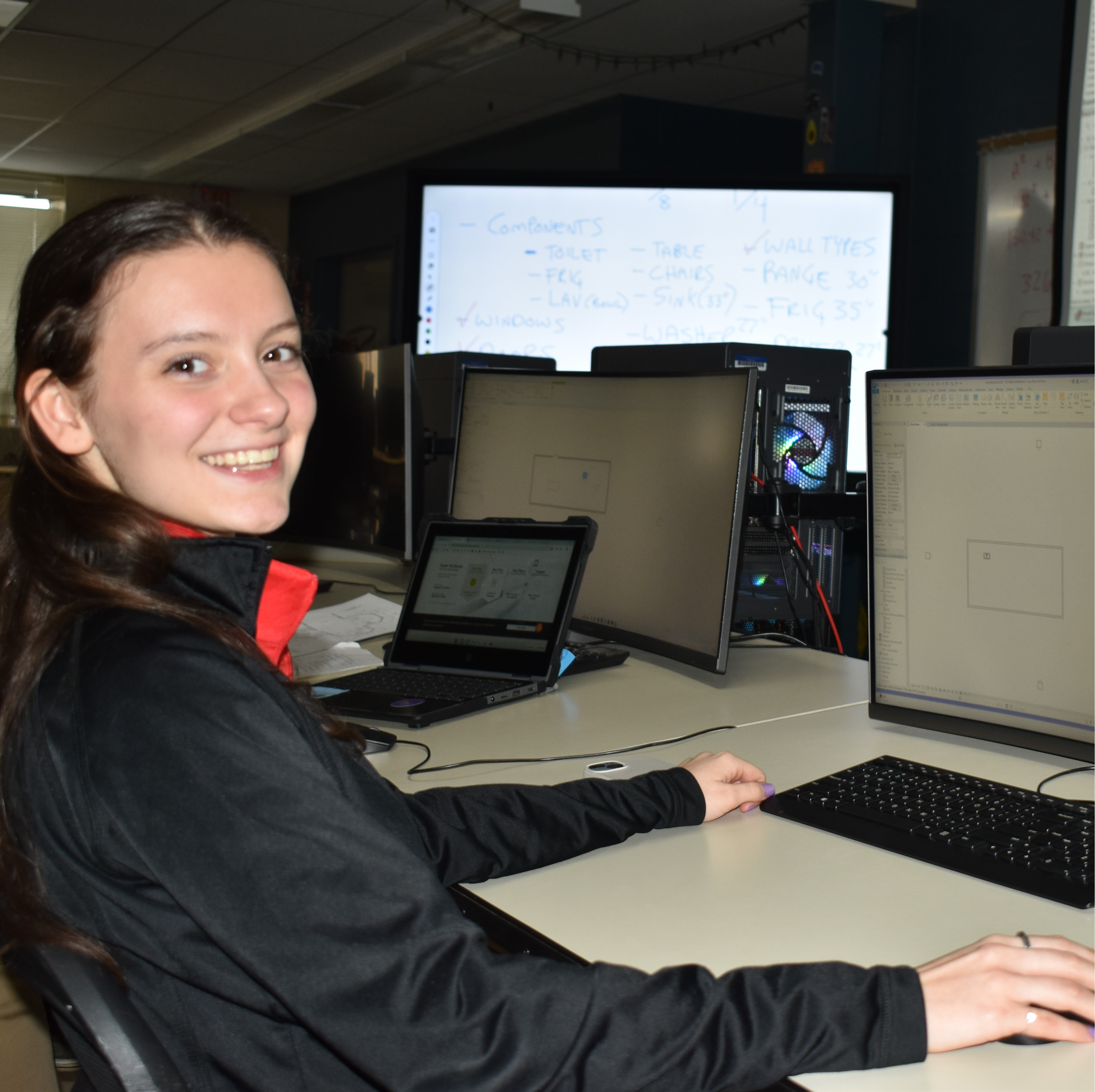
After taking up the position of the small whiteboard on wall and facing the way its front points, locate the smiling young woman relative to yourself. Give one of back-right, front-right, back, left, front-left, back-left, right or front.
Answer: front-left

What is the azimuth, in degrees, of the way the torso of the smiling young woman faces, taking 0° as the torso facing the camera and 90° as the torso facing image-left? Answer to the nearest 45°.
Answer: approximately 270°

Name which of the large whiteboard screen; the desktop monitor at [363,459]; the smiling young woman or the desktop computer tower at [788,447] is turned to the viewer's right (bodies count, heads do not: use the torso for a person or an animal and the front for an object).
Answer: the smiling young woman

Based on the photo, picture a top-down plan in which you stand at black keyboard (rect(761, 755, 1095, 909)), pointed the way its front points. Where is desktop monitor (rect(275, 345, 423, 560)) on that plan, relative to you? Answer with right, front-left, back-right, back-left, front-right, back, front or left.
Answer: right

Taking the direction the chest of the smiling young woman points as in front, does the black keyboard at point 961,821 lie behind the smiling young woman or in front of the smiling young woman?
in front

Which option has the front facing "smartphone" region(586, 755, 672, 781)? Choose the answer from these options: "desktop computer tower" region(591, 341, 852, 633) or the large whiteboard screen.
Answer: the large whiteboard screen

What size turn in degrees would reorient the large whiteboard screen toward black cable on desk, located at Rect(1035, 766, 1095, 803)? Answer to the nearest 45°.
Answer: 0° — it already faces it

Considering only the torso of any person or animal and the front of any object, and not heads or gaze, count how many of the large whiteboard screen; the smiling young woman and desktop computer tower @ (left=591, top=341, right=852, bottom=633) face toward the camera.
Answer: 1

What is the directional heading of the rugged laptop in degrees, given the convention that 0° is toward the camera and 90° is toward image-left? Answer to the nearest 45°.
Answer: approximately 45°

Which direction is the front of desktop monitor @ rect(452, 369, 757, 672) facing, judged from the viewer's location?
facing the viewer and to the left of the viewer

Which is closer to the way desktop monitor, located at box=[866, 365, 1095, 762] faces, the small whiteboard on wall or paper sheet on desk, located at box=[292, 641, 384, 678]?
the paper sheet on desk
